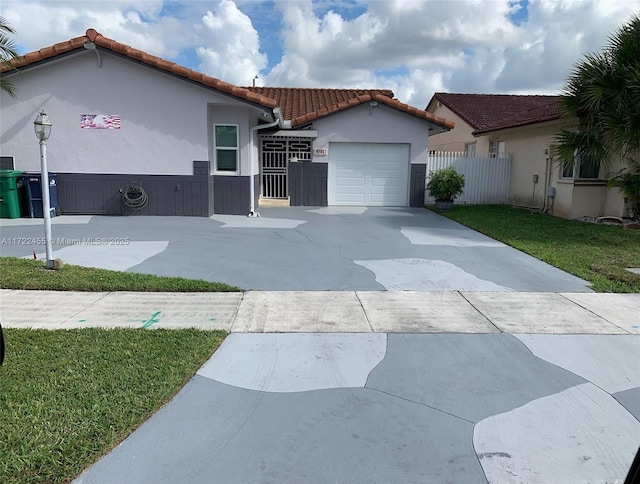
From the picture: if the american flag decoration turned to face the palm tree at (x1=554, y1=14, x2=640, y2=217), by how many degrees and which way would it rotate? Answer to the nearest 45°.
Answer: approximately 45° to its left

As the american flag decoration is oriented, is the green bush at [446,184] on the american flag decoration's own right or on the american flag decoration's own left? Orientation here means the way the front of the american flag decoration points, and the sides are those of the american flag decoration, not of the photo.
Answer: on the american flag decoration's own left

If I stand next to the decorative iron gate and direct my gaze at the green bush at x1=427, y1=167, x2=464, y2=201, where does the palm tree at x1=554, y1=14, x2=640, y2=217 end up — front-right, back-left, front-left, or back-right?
front-right

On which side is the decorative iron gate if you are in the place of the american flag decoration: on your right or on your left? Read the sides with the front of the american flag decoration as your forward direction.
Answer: on your left

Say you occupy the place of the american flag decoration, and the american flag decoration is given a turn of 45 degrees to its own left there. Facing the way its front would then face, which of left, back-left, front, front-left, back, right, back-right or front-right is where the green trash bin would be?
back-right

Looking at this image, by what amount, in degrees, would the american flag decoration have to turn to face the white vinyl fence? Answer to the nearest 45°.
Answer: approximately 90° to its left

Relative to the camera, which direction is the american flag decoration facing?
toward the camera

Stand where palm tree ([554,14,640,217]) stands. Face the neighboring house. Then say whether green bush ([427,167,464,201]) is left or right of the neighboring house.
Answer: left

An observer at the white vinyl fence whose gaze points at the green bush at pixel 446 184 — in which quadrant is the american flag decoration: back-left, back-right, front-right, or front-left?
front-right

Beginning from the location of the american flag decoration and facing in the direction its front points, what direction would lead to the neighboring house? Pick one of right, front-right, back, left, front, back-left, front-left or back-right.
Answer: left
